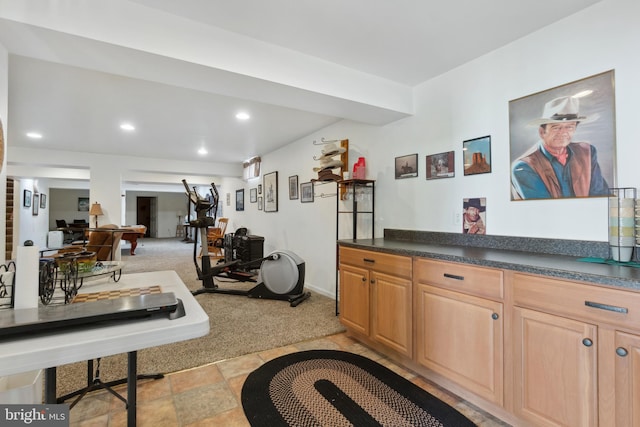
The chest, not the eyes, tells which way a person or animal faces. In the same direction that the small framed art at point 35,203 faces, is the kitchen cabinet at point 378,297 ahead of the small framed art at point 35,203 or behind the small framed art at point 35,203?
ahead

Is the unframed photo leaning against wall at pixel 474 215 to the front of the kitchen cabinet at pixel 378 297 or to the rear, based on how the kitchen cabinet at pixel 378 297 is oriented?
to the rear

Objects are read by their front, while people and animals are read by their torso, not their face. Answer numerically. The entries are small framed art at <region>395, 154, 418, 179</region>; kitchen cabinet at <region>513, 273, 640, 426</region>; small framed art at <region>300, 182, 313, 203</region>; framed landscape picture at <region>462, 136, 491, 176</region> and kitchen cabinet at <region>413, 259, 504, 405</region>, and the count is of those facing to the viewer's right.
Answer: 0

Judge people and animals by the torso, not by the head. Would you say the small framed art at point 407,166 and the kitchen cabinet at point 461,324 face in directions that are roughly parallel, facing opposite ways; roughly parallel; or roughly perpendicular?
roughly parallel

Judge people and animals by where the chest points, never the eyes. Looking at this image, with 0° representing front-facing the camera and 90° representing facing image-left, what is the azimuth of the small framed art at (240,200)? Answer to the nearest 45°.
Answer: approximately 45°

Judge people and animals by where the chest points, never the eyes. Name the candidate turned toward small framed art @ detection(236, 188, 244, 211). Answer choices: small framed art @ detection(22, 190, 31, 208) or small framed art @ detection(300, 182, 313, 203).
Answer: small framed art @ detection(22, 190, 31, 208)

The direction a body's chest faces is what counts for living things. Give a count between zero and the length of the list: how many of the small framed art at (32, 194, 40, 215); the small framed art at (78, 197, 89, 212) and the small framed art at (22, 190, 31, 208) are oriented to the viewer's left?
0

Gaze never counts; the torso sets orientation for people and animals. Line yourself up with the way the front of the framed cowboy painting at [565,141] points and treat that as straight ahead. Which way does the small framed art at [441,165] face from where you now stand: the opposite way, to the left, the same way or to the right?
the same way

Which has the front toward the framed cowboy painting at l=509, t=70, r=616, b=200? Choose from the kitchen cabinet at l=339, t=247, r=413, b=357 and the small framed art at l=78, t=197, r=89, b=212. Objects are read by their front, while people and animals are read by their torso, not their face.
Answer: the small framed art

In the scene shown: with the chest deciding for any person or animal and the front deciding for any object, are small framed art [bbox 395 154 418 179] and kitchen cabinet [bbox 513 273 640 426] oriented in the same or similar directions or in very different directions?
same or similar directions

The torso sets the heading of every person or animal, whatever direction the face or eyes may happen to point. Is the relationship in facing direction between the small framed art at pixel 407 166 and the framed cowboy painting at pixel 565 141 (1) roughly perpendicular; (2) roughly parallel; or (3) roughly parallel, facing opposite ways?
roughly parallel

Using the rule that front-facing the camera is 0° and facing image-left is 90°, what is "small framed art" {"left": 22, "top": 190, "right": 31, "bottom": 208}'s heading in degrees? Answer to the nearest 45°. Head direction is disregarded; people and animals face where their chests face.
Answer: approximately 315°

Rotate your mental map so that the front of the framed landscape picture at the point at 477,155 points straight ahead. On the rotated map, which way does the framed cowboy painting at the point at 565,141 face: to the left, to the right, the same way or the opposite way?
the same way

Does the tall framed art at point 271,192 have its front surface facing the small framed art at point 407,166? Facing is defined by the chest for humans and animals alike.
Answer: no

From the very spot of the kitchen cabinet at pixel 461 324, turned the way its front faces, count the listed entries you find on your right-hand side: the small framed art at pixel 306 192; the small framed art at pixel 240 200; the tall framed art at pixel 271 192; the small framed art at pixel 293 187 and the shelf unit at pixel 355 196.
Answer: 5
